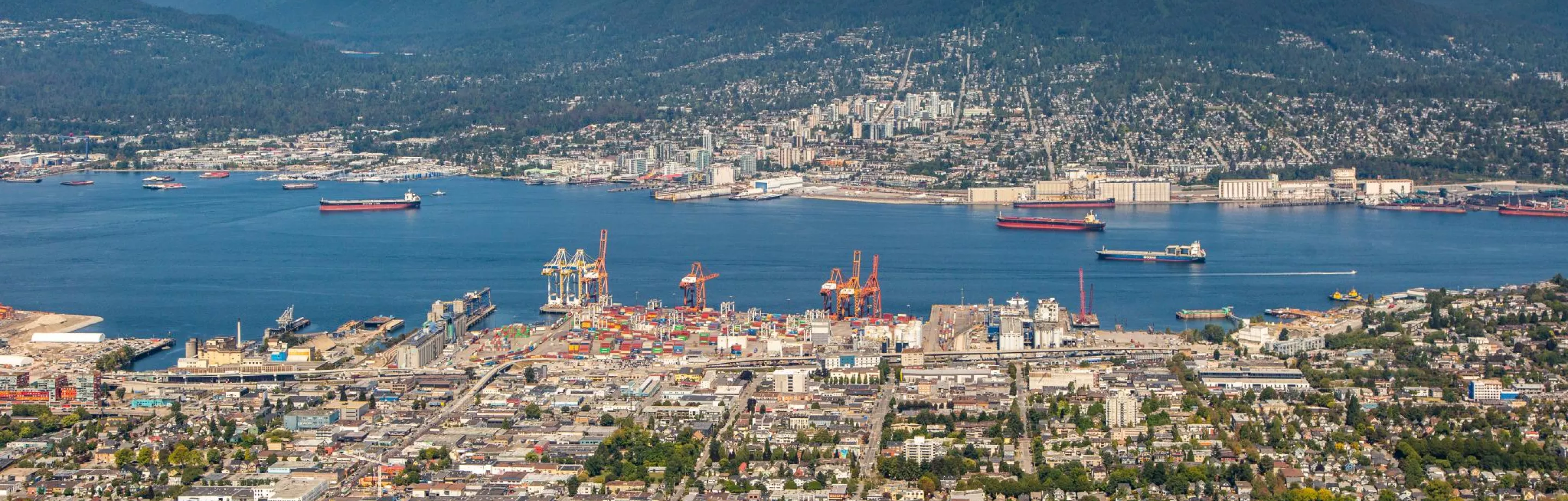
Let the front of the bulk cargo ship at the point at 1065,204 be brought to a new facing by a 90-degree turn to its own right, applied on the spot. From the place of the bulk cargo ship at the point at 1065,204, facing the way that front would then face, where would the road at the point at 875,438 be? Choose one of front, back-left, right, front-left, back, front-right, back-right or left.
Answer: back

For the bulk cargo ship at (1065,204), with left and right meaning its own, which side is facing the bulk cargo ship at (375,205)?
front

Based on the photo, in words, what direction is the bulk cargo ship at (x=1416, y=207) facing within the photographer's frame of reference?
facing to the right of the viewer

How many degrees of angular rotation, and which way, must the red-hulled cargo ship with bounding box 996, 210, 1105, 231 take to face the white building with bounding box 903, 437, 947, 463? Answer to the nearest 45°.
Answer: approximately 90° to its left

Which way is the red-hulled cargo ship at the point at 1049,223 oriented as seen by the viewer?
to the viewer's left

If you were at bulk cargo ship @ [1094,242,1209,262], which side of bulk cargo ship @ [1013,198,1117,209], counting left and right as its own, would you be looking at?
right

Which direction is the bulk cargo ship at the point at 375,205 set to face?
to the viewer's left

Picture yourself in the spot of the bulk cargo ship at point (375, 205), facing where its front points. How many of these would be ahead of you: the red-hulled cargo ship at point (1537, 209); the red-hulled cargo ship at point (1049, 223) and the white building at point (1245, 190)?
0

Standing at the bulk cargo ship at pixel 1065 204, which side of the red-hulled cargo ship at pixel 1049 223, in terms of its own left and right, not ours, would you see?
right

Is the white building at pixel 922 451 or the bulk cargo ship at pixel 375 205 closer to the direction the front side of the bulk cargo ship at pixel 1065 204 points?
the bulk cargo ship

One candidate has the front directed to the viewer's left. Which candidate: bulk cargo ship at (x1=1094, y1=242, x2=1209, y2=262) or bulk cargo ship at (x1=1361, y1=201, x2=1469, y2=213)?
bulk cargo ship at (x1=1094, y1=242, x2=1209, y2=262)

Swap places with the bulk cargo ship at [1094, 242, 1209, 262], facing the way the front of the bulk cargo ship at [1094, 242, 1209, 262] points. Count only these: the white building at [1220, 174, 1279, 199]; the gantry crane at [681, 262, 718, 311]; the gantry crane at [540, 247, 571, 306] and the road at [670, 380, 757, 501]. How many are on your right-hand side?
1

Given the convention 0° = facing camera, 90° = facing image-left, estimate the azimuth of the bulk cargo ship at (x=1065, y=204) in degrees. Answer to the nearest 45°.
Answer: approximately 90°

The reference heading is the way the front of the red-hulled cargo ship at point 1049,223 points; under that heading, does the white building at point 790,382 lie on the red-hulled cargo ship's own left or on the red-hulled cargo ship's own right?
on the red-hulled cargo ship's own left

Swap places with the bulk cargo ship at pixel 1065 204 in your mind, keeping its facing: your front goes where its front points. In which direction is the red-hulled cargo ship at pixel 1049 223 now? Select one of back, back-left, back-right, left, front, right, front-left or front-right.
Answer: left

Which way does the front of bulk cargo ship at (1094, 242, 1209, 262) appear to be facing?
to the viewer's left
